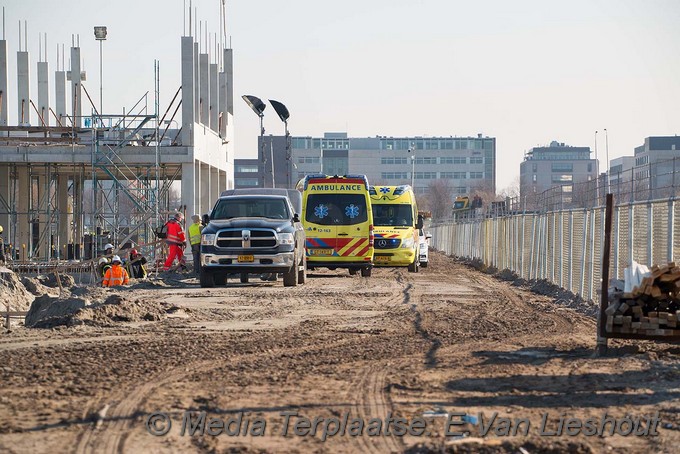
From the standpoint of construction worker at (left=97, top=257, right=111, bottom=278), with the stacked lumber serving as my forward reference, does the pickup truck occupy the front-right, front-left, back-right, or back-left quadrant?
front-left

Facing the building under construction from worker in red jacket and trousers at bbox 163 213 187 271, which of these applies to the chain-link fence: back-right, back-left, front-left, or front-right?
back-right

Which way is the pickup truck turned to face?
toward the camera
